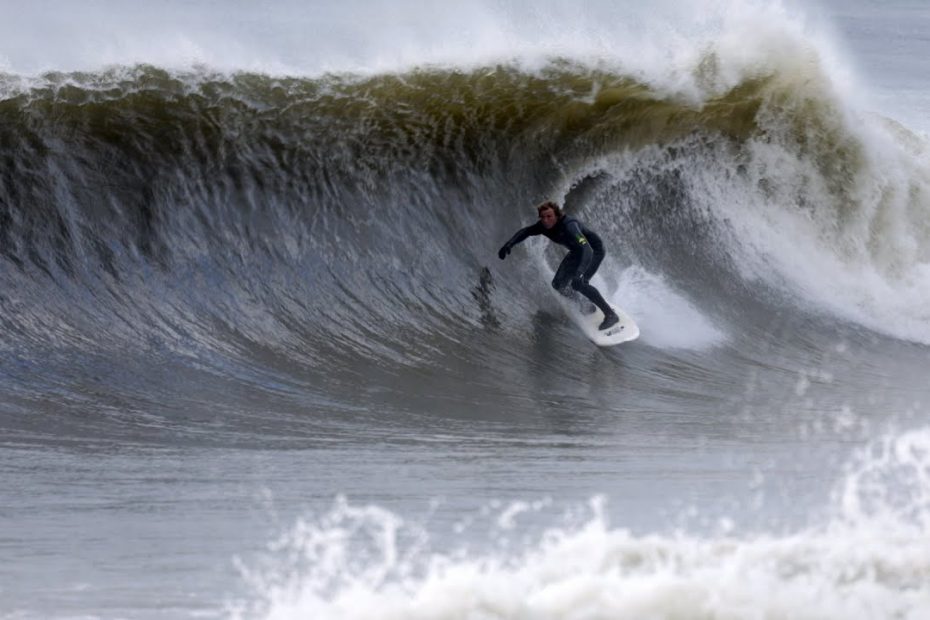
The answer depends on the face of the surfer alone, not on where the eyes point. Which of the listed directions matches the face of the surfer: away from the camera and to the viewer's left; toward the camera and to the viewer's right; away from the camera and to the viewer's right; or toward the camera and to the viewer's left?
toward the camera and to the viewer's left

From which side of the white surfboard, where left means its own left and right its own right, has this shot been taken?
left
